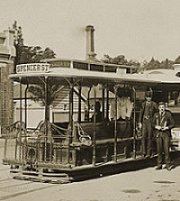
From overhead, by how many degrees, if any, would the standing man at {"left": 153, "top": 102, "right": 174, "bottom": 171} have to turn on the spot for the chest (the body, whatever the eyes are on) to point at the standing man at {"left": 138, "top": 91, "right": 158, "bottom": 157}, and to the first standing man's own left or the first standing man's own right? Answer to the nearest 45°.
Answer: approximately 135° to the first standing man's own right

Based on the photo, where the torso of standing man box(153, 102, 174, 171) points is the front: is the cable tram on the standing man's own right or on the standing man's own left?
on the standing man's own right

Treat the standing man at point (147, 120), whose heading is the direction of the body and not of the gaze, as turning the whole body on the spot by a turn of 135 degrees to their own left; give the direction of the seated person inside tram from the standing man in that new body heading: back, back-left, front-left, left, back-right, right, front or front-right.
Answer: back-left

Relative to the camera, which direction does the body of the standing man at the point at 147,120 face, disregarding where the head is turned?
toward the camera

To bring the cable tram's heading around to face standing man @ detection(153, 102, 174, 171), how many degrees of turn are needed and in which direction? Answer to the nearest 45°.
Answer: approximately 180°

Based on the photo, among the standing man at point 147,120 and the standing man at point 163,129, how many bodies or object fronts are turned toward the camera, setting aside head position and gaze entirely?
2

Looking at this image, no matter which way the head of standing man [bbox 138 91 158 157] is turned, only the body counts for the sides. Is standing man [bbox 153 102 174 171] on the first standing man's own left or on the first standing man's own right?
on the first standing man's own left

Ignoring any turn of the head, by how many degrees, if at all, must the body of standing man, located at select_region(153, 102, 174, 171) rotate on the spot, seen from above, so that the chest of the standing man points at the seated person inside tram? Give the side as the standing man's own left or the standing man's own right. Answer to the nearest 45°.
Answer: approximately 90° to the standing man's own right

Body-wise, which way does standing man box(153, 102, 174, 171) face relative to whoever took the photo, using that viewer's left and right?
facing the viewer
